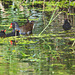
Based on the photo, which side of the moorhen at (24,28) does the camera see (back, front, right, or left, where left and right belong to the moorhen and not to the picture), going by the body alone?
left
